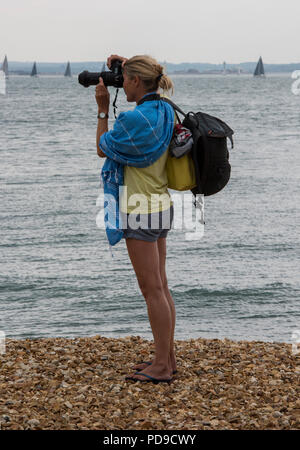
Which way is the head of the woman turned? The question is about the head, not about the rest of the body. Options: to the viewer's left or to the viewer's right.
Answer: to the viewer's left

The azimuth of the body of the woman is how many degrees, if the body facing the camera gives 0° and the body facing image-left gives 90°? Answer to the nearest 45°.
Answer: approximately 90°
